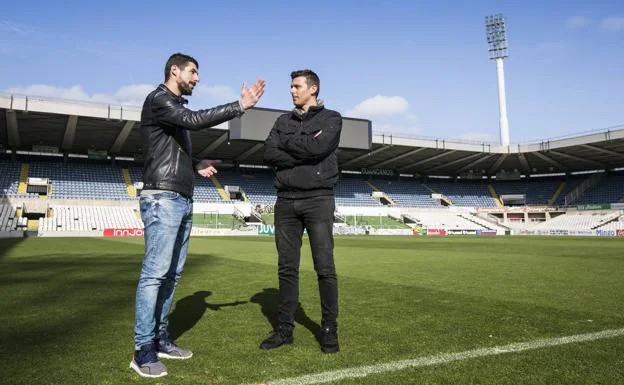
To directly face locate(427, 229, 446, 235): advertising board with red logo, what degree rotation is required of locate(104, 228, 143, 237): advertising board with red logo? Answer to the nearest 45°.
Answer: approximately 90° to its left

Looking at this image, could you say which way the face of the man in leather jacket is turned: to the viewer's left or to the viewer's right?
to the viewer's right

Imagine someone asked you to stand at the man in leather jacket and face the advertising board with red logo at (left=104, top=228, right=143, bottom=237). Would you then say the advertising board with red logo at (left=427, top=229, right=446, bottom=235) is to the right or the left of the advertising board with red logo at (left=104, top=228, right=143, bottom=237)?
right

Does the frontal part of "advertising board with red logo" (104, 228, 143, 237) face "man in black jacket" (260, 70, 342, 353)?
yes

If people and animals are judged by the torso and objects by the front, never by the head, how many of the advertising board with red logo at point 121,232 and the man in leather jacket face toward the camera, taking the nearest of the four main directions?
1

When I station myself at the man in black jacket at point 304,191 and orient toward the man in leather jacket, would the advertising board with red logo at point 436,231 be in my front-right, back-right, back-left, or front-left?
back-right

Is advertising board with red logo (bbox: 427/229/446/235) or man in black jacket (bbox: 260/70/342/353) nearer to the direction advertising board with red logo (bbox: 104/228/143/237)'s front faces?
the man in black jacket

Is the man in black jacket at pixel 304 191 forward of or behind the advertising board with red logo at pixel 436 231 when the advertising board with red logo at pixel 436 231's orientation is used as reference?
forward

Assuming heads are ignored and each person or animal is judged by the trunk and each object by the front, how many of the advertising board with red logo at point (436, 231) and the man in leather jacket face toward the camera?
1

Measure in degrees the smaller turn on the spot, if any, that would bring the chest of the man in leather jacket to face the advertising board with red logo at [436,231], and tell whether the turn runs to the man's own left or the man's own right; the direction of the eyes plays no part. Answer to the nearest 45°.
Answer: approximately 45° to the man's own left

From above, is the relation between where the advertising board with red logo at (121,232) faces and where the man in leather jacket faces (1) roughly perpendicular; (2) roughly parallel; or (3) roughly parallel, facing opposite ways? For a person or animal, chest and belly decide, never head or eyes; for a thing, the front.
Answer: roughly perpendicular

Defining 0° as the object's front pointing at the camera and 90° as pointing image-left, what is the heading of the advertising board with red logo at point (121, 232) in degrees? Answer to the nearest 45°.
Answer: approximately 0°

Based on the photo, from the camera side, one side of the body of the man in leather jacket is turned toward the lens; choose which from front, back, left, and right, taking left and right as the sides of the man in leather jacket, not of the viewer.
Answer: right

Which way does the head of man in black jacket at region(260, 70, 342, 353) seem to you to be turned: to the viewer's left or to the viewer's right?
to the viewer's left

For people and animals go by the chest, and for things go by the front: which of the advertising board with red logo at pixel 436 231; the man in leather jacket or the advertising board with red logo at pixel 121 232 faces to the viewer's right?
the man in leather jacket
